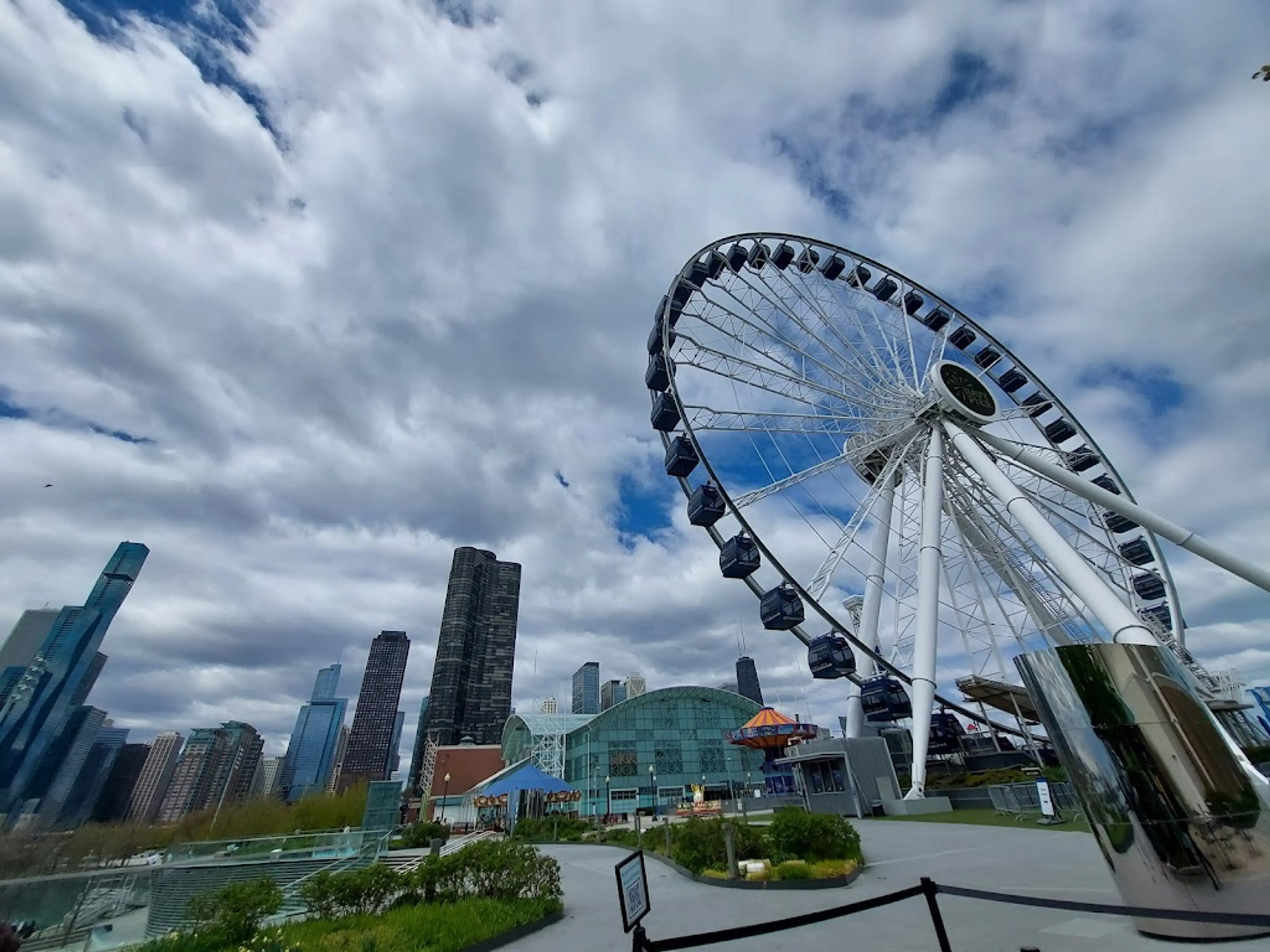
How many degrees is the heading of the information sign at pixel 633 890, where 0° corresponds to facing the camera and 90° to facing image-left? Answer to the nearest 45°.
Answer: approximately 315°

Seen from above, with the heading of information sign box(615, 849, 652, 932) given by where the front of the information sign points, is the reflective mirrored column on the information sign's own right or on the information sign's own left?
on the information sign's own left

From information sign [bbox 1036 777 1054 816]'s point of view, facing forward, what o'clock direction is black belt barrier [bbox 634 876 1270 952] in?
The black belt barrier is roughly at 12 o'clock from the information sign.

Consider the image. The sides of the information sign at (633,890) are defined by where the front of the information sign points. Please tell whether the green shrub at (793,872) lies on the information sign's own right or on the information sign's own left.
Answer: on the information sign's own left

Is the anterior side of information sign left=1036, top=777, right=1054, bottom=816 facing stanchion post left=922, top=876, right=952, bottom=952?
yes

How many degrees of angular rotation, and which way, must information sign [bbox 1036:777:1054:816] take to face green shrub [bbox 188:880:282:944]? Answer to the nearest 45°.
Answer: approximately 45° to its right

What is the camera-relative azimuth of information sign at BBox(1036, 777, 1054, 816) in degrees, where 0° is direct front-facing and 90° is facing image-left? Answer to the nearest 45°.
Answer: approximately 0°

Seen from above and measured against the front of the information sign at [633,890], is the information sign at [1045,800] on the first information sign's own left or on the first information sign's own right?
on the first information sign's own left
